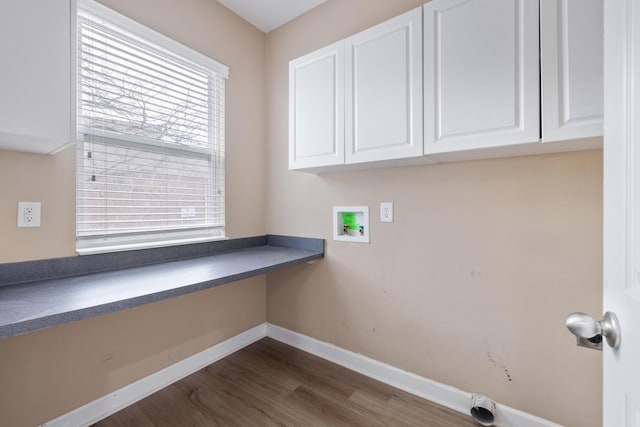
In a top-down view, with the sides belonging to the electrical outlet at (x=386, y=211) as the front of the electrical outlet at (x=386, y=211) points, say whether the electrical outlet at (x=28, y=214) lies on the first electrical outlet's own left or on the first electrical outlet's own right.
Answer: on the first electrical outlet's own right

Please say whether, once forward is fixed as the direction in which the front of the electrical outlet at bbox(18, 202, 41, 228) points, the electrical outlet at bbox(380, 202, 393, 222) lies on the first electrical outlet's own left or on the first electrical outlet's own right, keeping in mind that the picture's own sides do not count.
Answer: on the first electrical outlet's own left

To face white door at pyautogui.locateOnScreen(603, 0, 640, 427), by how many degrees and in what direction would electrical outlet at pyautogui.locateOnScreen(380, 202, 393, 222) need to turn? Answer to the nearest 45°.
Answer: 0° — it already faces it

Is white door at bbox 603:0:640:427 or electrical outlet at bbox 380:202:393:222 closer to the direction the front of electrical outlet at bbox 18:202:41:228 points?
the white door

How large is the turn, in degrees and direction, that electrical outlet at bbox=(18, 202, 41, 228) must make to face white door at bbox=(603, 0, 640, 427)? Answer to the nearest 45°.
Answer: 0° — it already faces it

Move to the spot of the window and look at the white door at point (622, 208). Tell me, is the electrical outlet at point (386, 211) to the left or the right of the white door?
left

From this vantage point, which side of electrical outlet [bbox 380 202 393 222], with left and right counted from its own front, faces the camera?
front
